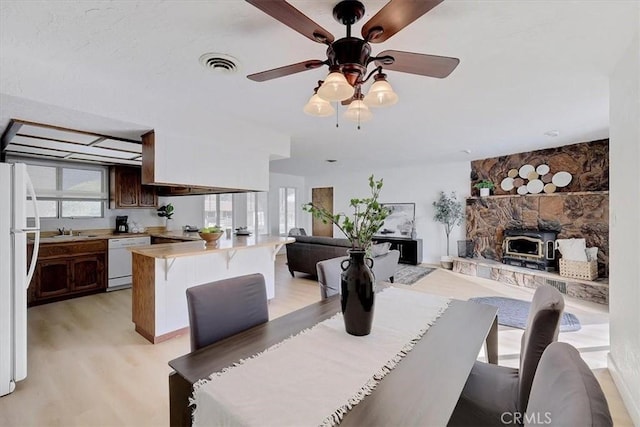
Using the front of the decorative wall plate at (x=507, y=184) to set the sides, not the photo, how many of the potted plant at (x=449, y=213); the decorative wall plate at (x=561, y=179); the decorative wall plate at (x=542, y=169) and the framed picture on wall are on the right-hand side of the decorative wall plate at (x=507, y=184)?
2

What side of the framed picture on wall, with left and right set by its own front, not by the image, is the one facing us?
front

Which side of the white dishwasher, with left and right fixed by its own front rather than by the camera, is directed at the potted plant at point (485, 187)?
left

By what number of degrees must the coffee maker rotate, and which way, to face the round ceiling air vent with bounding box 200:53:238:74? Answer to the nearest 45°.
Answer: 0° — it already faces it

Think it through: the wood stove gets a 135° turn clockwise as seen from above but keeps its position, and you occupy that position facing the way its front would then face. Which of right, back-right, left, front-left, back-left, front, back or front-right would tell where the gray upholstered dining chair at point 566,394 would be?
back

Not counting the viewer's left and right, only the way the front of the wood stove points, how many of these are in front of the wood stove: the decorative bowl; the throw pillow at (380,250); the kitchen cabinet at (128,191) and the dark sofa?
4

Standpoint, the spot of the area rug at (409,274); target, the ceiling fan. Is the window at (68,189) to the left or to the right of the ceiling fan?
right

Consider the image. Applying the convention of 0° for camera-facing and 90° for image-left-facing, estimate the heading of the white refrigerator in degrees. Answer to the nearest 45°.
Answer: approximately 270°

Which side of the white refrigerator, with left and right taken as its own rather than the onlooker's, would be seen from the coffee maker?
left

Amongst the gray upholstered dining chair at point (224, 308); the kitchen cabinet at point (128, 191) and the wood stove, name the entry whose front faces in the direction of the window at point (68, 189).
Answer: the wood stove

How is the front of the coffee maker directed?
toward the camera

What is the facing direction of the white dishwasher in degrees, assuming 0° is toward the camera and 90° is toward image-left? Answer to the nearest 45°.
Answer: approximately 0°

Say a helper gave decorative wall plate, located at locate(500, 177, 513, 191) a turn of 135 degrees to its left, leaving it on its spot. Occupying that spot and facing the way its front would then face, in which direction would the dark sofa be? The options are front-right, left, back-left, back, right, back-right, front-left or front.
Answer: back
